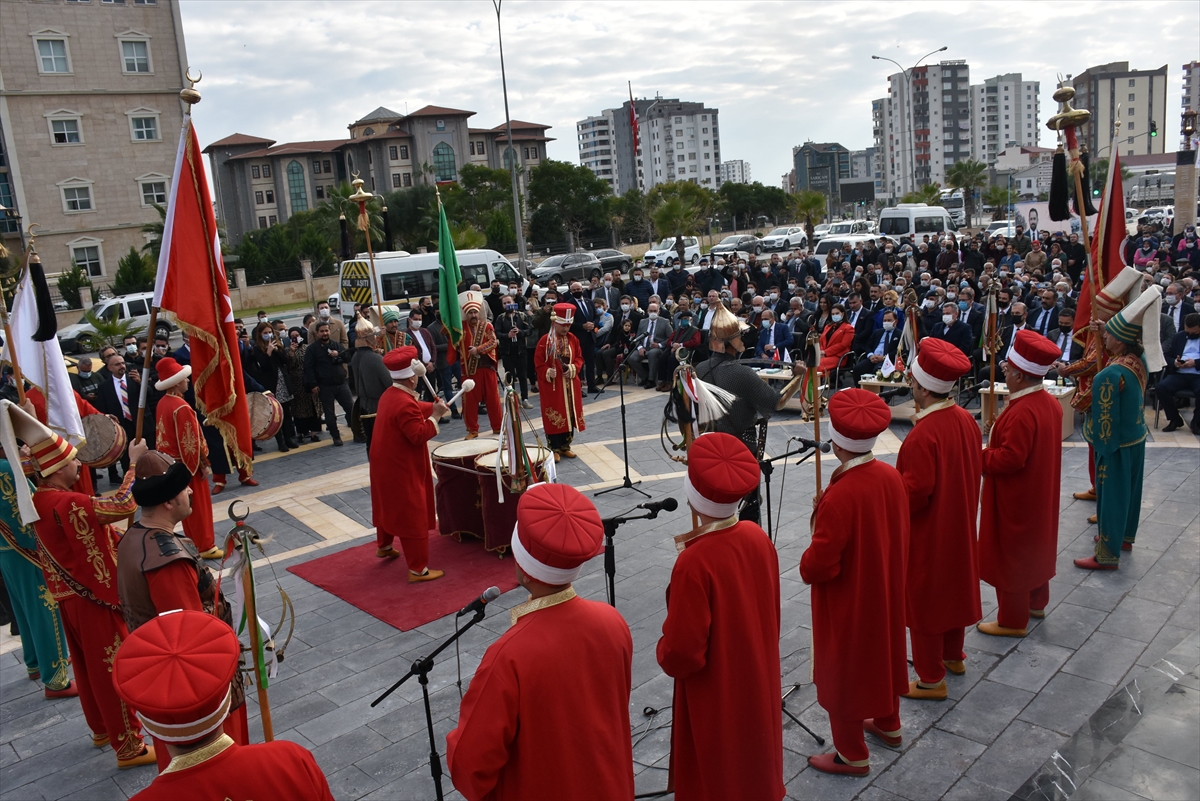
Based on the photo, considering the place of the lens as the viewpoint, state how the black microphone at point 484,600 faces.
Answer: facing to the right of the viewer

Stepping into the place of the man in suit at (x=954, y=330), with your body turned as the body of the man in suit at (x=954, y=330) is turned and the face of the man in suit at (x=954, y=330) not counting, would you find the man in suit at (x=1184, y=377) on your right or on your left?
on your left

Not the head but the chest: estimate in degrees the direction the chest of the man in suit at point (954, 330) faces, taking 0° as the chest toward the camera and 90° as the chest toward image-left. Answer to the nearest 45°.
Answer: approximately 45°

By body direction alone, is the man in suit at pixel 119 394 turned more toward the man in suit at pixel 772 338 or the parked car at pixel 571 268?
the man in suit

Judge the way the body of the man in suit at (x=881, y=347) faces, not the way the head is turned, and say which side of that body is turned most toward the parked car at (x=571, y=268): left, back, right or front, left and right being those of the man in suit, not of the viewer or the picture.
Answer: right

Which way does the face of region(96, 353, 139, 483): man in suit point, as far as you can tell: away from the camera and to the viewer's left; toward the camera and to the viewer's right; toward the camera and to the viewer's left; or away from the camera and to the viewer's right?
toward the camera and to the viewer's right

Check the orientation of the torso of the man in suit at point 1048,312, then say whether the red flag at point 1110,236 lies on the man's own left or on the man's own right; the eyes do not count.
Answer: on the man's own left

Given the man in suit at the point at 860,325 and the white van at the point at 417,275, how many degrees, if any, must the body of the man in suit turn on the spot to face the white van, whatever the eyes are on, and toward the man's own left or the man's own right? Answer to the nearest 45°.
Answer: approximately 90° to the man's own right

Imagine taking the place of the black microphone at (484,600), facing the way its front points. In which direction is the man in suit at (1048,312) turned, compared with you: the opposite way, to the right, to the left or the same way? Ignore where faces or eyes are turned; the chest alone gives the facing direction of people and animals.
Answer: the opposite way
